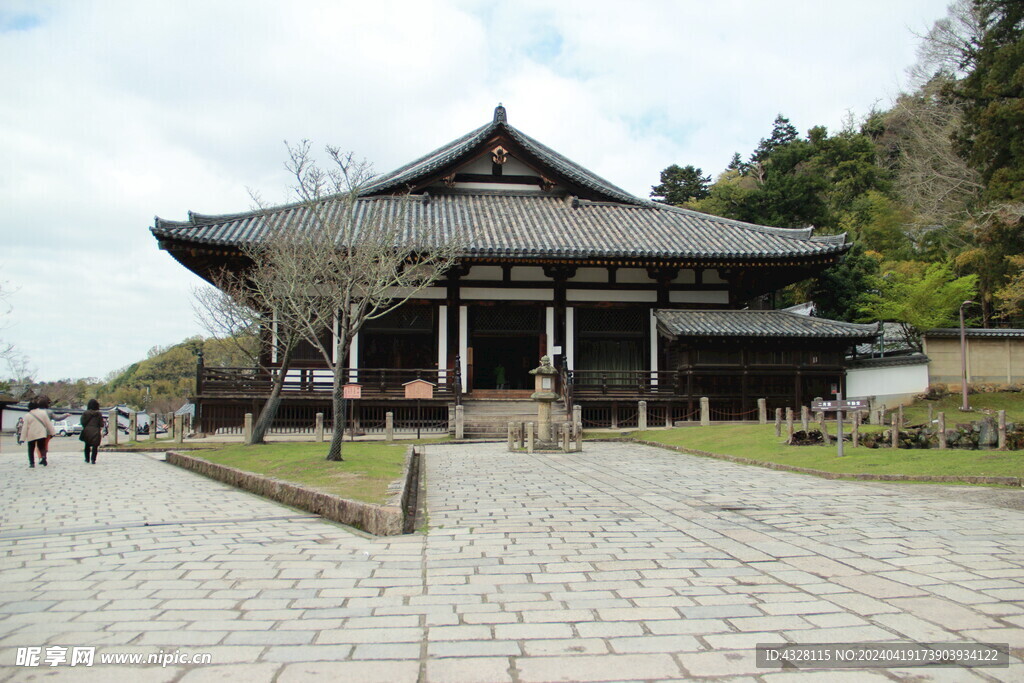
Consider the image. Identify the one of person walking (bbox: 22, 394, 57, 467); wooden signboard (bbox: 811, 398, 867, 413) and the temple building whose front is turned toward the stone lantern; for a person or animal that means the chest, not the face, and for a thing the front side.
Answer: the temple building

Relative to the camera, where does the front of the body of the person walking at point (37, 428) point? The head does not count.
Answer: away from the camera

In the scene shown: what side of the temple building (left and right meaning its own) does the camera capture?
front

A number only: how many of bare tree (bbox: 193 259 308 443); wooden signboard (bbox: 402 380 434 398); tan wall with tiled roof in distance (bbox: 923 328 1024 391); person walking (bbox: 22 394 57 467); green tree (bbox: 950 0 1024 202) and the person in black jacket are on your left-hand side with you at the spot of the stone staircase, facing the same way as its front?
2

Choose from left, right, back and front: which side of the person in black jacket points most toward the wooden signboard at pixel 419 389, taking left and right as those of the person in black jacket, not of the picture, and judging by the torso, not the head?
right

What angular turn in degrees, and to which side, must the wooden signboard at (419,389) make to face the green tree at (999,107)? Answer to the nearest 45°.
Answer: approximately 90° to its left

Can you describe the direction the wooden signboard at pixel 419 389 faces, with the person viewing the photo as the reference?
facing the viewer

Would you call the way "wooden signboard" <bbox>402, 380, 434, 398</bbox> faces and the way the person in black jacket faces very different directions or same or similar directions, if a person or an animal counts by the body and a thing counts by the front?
very different directions

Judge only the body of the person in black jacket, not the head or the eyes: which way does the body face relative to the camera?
away from the camera

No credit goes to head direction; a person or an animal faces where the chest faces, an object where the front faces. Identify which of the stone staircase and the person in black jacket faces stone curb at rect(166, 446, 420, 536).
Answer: the stone staircase

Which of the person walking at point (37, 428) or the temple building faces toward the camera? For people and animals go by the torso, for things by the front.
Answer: the temple building

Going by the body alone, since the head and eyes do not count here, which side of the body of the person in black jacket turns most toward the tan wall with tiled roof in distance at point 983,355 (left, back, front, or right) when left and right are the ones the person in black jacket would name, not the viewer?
right

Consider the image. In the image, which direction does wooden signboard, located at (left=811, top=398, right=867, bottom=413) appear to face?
toward the camera

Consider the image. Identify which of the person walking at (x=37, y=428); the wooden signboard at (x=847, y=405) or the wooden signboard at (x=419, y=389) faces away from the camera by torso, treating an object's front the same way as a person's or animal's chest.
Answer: the person walking

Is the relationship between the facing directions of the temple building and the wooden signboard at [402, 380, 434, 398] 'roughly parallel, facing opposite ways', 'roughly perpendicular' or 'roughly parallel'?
roughly parallel

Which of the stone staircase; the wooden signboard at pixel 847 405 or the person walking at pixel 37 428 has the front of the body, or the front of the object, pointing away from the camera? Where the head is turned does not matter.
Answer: the person walking

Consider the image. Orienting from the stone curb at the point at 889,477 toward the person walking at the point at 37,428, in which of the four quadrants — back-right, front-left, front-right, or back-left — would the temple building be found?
front-right

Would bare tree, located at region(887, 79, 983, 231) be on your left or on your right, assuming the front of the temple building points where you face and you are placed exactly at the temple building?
on your left

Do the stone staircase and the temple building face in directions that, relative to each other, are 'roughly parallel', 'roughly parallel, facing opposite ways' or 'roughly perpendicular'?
roughly parallel
